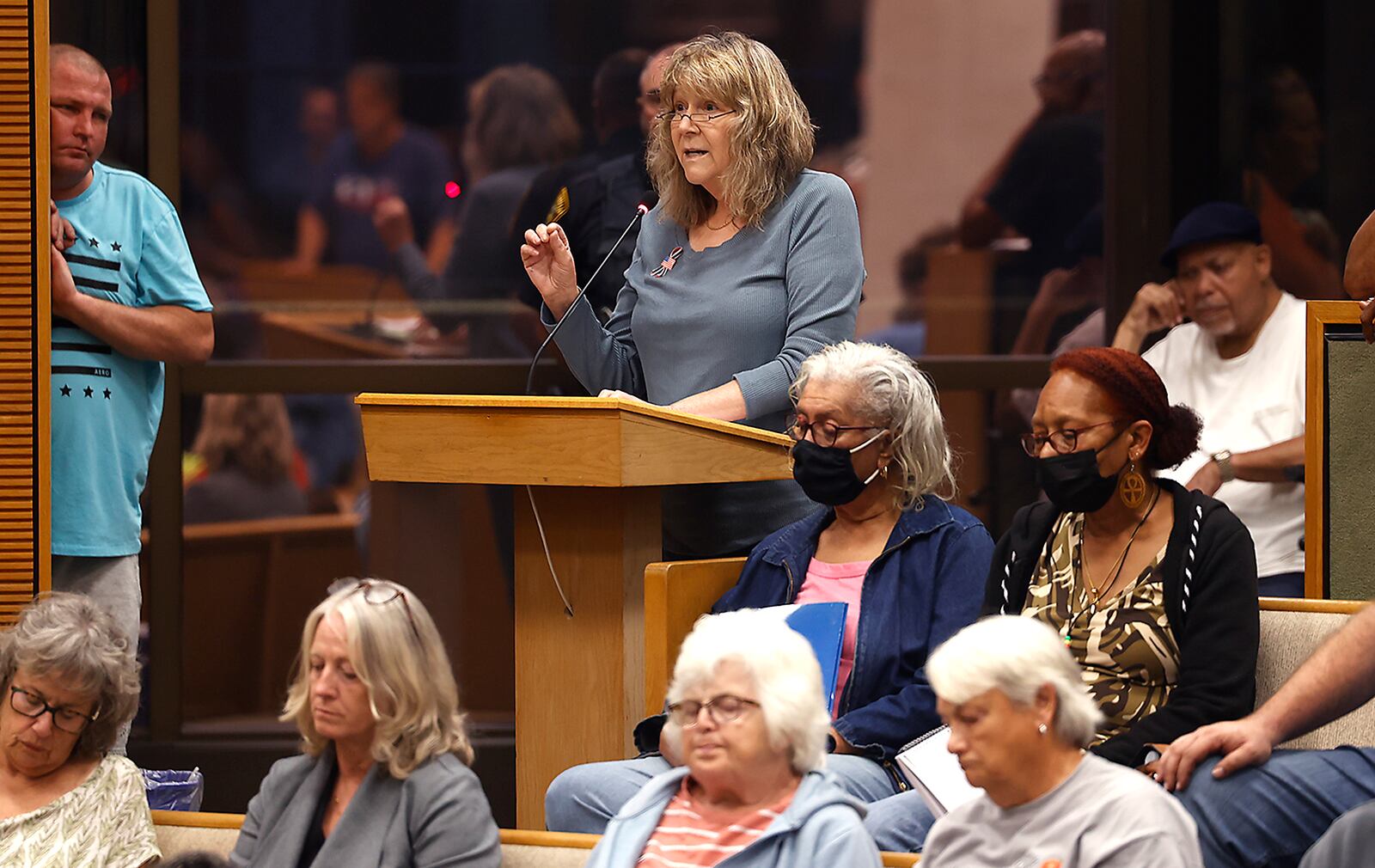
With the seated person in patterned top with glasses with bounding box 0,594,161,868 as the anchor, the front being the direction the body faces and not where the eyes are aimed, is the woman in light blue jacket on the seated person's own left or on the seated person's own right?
on the seated person's own left

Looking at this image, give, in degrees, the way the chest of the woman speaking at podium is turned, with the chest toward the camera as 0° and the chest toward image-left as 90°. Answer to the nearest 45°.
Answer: approximately 45°

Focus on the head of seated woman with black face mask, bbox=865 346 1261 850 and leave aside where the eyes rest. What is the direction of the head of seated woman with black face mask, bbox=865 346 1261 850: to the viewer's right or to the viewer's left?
to the viewer's left

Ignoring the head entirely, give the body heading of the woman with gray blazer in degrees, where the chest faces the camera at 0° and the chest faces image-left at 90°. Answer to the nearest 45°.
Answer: approximately 45°

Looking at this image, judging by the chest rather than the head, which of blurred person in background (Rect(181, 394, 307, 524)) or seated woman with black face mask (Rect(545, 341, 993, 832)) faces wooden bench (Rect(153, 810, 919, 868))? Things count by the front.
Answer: the seated woman with black face mask

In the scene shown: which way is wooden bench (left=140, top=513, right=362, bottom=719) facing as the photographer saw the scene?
facing away from the viewer

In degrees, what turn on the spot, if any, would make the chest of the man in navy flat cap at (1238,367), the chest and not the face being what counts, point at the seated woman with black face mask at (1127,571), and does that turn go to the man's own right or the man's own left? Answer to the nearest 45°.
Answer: approximately 45° to the man's own left
